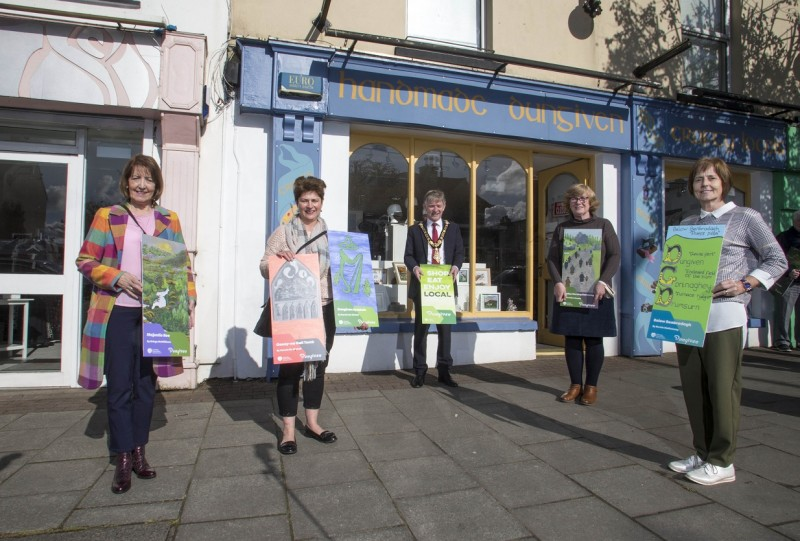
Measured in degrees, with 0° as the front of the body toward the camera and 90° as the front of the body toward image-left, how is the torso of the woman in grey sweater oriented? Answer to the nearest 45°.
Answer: approximately 45°

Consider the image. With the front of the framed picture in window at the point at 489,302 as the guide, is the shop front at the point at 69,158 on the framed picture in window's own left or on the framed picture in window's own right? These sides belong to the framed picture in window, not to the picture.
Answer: on the framed picture in window's own right

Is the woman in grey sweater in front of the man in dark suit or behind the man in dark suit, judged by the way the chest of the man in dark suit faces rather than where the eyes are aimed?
in front

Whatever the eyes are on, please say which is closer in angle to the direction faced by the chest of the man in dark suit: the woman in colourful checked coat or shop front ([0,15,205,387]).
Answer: the woman in colourful checked coat

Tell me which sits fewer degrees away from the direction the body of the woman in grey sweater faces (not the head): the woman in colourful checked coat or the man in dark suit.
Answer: the woman in colourful checked coat

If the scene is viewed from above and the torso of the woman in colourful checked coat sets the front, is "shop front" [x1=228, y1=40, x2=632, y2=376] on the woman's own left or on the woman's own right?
on the woman's own left

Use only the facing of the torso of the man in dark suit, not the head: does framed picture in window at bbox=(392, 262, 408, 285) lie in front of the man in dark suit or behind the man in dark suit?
behind

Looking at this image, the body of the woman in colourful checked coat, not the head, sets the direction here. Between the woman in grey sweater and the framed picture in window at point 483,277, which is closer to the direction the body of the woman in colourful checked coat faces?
the woman in grey sweater

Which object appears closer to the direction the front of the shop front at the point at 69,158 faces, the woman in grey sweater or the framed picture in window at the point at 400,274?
the woman in grey sweater
